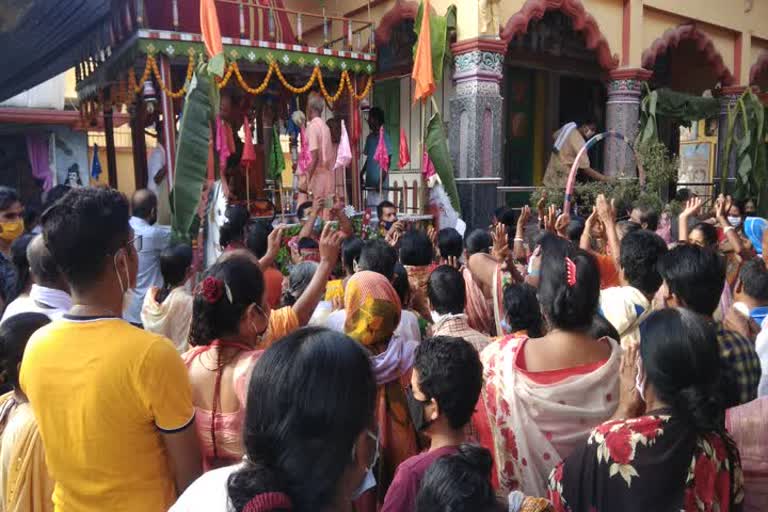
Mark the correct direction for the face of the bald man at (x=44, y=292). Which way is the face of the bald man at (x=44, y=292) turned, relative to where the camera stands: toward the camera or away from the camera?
away from the camera

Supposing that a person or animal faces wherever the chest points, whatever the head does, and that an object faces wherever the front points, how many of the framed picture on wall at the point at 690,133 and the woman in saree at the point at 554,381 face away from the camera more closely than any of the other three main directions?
1

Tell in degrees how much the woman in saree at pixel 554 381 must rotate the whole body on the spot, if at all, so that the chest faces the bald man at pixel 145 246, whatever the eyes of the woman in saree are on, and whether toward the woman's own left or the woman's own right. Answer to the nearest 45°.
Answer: approximately 45° to the woman's own left

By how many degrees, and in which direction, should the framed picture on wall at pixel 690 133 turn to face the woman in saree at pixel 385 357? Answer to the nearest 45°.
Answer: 0° — it already faces them

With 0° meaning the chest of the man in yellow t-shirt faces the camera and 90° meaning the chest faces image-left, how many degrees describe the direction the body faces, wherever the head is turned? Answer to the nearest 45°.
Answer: approximately 225°

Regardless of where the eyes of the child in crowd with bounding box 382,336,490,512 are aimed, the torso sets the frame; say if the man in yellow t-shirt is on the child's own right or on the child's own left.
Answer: on the child's own left

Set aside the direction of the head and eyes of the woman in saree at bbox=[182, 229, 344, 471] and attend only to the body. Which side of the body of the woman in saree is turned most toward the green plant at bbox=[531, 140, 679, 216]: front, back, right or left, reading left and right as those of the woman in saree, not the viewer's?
front

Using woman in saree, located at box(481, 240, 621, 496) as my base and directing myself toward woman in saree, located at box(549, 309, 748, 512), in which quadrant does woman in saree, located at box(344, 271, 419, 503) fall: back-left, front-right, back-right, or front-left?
back-right

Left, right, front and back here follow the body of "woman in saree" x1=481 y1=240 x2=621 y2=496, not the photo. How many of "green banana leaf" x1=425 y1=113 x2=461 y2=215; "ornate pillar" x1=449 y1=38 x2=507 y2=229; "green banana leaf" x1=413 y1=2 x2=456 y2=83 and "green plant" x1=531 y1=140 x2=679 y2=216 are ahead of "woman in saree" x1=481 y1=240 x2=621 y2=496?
4

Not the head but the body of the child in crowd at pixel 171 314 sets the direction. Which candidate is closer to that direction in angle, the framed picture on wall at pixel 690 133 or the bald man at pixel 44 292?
the framed picture on wall

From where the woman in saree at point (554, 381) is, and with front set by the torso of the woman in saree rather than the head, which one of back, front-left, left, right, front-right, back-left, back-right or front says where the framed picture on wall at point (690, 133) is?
front

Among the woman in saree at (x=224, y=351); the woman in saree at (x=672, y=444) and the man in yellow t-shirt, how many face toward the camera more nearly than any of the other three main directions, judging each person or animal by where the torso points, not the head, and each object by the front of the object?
0

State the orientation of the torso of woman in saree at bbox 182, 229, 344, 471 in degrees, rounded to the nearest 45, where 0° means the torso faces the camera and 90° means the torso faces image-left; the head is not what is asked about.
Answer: approximately 225°

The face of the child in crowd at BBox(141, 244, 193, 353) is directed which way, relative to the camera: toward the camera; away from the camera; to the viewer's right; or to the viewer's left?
away from the camera

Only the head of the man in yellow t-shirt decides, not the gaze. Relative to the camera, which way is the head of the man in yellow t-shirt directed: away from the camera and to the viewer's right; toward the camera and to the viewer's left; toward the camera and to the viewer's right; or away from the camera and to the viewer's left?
away from the camera and to the viewer's right
